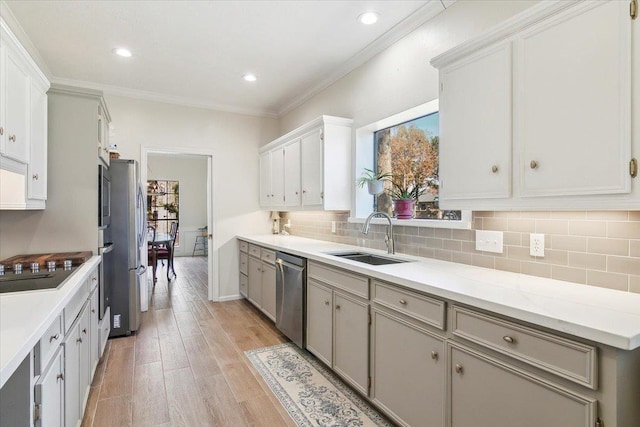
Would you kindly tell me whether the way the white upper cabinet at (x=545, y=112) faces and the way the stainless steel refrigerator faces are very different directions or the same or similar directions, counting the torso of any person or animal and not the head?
very different directions

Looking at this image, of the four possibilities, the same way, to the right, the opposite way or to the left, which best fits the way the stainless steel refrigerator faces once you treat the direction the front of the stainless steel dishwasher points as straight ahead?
the opposite way

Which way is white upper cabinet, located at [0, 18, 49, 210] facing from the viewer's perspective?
to the viewer's right

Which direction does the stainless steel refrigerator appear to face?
to the viewer's right

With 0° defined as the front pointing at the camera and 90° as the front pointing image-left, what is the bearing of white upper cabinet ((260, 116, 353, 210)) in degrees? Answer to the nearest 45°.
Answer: approximately 45°

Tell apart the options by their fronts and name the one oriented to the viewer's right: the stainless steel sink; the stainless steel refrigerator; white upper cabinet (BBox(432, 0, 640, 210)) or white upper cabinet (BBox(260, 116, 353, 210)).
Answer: the stainless steel refrigerator

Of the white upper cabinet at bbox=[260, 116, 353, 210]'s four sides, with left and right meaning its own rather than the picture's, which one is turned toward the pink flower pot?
left

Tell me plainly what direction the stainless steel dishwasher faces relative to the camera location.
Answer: facing the viewer and to the left of the viewer

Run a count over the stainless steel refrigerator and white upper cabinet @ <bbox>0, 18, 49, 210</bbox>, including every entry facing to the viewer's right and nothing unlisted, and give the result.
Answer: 2

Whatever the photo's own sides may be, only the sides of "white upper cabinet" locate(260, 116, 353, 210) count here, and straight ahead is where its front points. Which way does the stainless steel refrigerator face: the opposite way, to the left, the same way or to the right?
the opposite way

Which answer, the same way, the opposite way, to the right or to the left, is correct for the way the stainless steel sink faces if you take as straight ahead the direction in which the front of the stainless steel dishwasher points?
the same way

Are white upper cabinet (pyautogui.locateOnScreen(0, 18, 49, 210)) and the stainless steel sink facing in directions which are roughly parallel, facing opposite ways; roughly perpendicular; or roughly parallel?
roughly parallel, facing opposite ways

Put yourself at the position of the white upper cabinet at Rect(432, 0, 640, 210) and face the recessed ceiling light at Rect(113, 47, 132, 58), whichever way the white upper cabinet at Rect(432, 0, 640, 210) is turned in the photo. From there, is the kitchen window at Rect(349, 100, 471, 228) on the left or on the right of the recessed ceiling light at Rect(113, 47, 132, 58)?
right

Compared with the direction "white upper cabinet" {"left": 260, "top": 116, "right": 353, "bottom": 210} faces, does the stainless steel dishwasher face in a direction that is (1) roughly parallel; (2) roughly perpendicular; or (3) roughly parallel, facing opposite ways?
roughly parallel

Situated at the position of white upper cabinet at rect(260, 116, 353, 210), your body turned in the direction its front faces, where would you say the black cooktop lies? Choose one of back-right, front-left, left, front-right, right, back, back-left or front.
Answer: front
